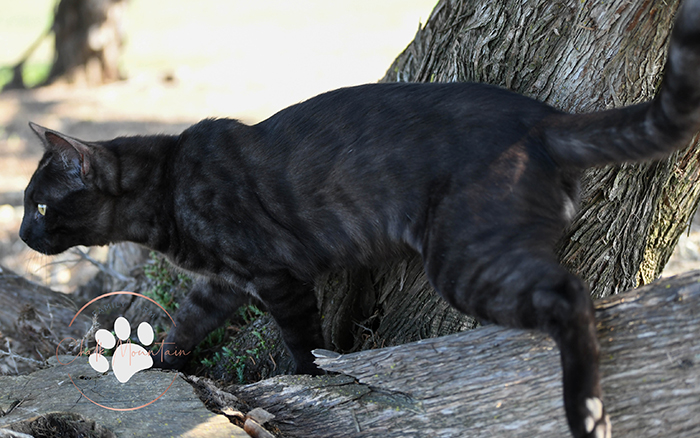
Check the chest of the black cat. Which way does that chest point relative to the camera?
to the viewer's left

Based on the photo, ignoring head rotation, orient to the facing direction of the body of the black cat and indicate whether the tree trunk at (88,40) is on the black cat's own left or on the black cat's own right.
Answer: on the black cat's own right
